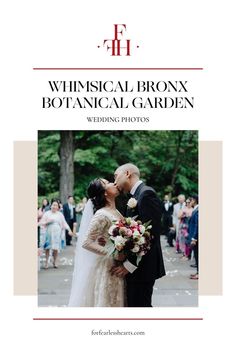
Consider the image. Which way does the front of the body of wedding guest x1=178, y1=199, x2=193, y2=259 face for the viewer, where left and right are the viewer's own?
facing the viewer and to the left of the viewer
